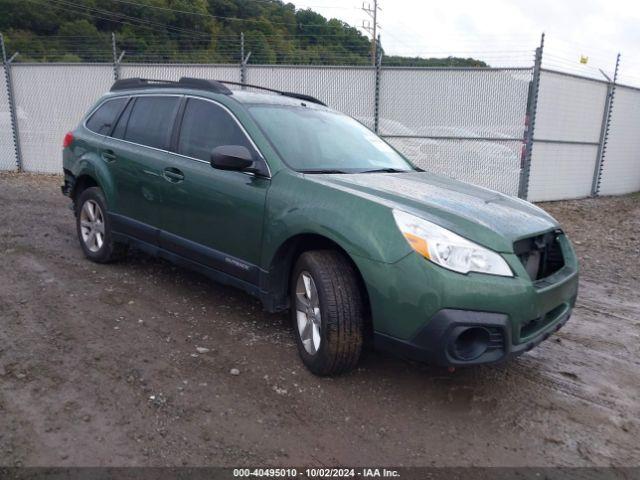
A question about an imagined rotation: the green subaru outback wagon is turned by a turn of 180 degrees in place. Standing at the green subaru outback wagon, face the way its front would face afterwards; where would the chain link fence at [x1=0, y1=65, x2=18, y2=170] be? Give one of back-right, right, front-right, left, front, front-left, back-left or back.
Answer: front

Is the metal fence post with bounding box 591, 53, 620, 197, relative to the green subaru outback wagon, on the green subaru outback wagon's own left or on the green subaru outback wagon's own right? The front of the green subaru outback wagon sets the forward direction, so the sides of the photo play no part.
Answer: on the green subaru outback wagon's own left

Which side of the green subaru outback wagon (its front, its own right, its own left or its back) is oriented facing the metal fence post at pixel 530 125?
left

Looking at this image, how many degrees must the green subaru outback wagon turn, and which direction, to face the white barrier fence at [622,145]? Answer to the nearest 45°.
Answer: approximately 90° to its left

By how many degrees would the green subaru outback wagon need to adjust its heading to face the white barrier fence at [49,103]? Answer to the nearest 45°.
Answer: approximately 180°

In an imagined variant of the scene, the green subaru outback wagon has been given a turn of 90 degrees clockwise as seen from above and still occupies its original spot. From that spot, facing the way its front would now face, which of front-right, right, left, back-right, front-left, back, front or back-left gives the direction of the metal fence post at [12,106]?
right

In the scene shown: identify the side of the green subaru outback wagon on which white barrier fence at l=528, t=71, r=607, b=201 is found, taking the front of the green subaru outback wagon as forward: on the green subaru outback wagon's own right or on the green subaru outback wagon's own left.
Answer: on the green subaru outback wagon's own left

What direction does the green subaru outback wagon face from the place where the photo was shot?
facing the viewer and to the right of the viewer
